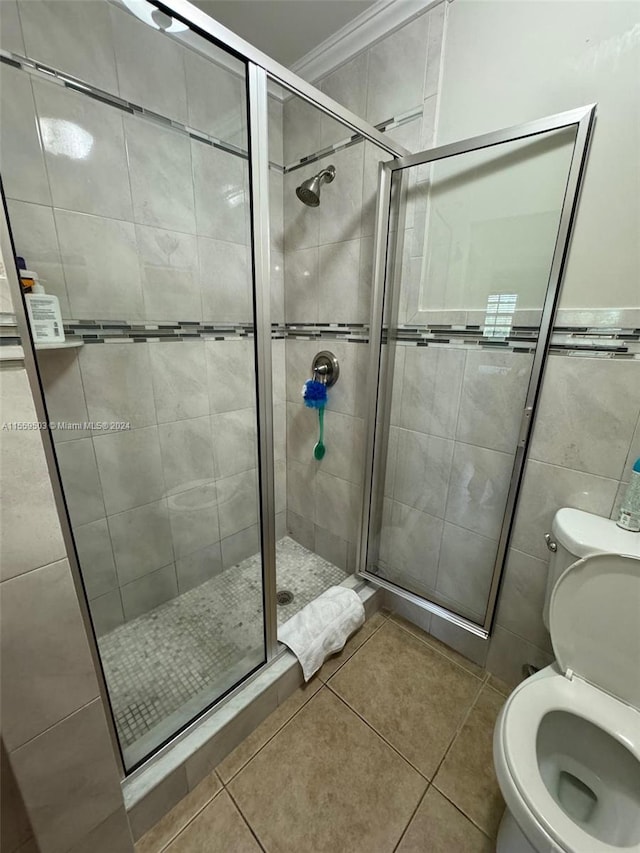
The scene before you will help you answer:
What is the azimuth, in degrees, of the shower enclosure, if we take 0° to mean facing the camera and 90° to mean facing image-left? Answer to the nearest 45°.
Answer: approximately 315°

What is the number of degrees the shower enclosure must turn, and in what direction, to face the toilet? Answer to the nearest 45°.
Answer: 0° — it already faces it
